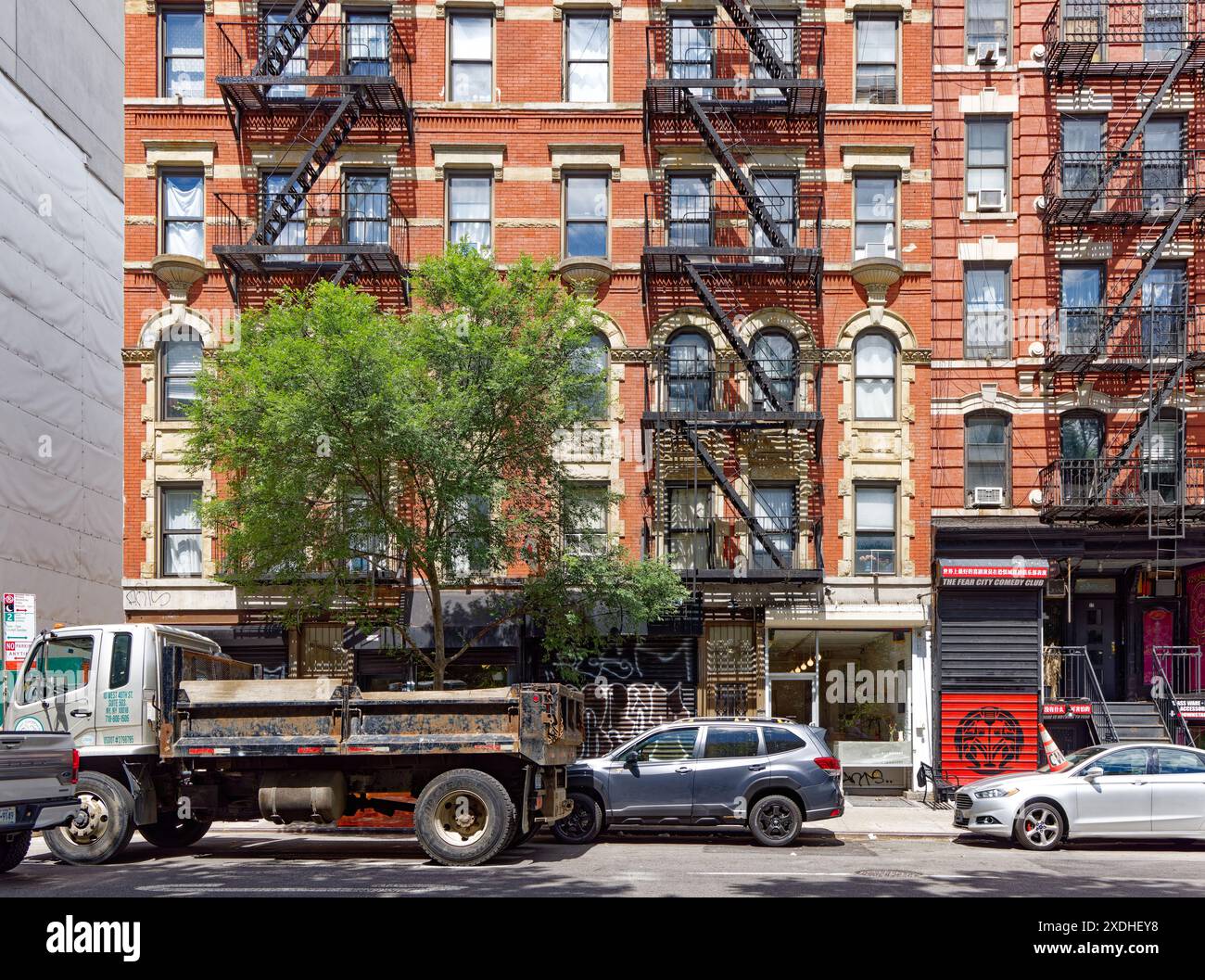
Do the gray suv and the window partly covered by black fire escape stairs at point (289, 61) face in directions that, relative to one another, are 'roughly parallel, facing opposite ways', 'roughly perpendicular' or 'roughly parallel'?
roughly perpendicular

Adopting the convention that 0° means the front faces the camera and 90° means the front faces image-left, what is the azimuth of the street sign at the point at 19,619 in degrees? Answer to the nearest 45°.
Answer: approximately 0°

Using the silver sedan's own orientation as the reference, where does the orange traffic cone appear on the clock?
The orange traffic cone is roughly at 3 o'clock from the silver sedan.

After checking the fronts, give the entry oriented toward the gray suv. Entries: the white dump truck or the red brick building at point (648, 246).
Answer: the red brick building

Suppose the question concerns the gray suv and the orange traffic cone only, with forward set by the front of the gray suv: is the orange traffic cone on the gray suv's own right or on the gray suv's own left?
on the gray suv's own right

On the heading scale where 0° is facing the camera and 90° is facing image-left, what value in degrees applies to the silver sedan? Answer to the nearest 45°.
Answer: approximately 90°

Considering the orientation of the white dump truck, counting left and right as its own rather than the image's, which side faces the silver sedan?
back
